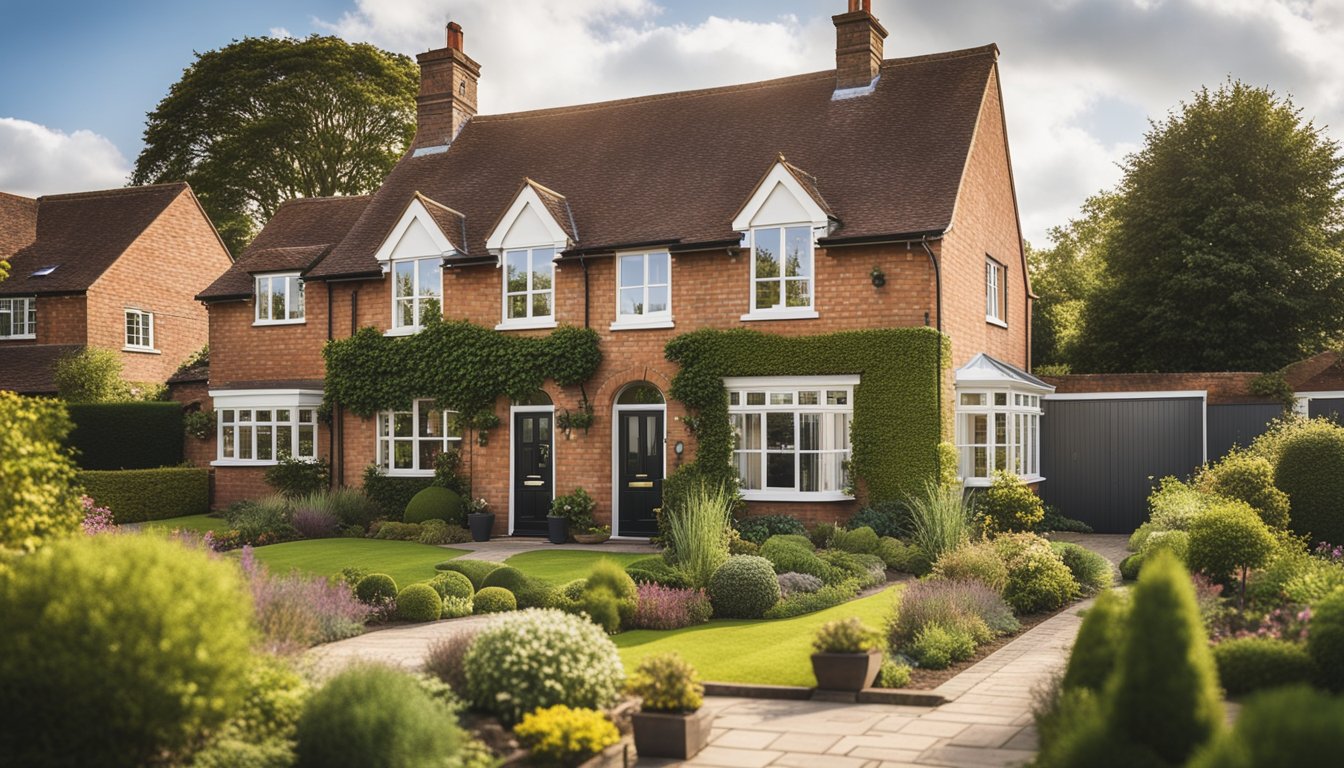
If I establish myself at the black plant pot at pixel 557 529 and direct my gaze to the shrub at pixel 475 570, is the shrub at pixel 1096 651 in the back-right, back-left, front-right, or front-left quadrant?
front-left

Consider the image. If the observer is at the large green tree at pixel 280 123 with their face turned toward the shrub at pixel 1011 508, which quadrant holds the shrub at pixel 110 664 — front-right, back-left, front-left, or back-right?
front-right
